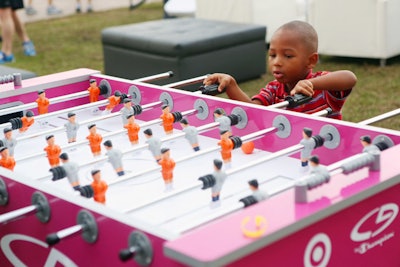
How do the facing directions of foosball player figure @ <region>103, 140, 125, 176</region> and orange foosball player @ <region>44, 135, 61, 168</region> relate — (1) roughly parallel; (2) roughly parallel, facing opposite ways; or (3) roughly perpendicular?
roughly parallel, facing opposite ways

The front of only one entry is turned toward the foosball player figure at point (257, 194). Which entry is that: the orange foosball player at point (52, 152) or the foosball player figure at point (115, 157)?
the orange foosball player

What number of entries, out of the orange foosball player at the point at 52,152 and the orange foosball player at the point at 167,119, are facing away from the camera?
0

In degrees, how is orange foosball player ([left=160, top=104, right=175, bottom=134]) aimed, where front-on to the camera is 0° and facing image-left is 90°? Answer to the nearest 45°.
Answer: approximately 315°

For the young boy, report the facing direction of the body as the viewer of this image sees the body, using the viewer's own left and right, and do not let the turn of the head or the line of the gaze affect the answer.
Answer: facing the viewer and to the left of the viewer

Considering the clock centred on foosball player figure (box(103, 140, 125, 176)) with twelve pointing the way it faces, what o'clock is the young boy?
The young boy is roughly at 3 o'clock from the foosball player figure.

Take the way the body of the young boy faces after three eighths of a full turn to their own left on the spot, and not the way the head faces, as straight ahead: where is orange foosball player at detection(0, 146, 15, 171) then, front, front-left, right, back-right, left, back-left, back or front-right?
back-right

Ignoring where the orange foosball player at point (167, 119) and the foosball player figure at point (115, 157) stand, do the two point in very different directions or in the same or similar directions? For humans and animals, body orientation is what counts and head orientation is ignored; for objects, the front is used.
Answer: very different directions

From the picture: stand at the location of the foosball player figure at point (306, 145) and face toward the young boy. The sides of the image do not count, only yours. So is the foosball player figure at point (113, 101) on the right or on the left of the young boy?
left

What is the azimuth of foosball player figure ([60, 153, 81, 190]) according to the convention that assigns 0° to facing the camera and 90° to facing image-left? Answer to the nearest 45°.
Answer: approximately 135°

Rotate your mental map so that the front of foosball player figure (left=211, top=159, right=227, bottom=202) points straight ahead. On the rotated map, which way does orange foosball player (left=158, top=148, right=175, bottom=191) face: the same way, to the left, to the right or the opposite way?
the opposite way

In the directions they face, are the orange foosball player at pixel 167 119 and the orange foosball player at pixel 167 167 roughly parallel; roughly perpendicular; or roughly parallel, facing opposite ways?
roughly parallel

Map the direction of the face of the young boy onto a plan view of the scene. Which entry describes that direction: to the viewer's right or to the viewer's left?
to the viewer's left

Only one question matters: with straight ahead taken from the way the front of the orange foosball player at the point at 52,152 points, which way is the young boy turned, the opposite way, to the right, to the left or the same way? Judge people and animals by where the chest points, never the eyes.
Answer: to the right
